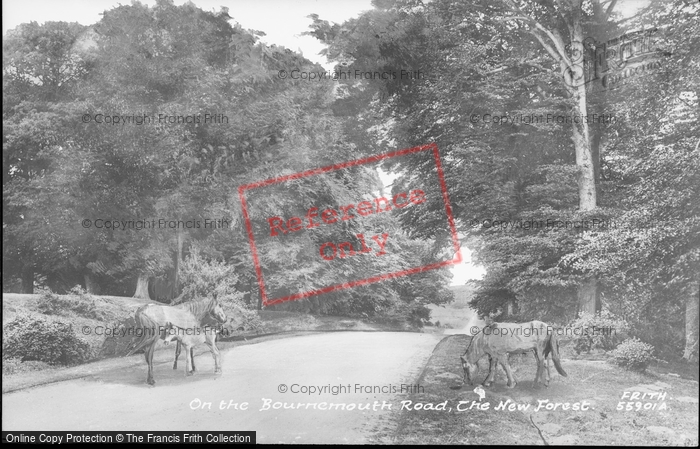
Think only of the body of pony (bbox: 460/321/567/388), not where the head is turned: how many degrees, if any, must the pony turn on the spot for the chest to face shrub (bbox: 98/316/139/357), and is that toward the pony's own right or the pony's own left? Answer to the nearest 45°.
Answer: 0° — it already faces it

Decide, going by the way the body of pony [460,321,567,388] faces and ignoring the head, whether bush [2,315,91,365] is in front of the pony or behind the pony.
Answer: in front

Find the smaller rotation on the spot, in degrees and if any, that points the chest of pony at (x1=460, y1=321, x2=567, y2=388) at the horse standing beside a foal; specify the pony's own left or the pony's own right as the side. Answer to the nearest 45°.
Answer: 0° — it already faces it

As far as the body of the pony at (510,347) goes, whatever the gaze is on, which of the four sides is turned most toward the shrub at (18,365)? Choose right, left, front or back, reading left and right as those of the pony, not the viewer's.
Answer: front

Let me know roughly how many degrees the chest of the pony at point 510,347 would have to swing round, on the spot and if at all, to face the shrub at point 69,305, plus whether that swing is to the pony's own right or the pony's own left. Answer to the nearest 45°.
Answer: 0° — it already faces it

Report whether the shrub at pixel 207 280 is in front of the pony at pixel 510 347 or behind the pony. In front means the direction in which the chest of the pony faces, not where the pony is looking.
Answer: in front

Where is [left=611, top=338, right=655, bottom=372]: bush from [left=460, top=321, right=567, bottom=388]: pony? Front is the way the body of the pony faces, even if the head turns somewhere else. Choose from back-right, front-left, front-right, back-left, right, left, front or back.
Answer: back

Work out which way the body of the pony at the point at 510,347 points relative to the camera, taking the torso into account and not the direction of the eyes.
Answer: to the viewer's left

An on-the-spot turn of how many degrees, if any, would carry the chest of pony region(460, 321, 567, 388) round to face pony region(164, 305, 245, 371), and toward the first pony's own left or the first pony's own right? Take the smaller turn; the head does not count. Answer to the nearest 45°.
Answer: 0° — it already faces it
